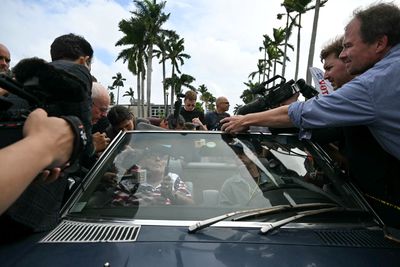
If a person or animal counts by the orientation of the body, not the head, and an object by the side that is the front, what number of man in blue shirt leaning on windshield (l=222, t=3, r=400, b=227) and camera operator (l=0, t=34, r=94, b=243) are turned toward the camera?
0

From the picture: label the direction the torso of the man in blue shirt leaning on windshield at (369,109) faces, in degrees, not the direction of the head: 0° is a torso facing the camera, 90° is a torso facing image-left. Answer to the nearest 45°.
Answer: approximately 90°

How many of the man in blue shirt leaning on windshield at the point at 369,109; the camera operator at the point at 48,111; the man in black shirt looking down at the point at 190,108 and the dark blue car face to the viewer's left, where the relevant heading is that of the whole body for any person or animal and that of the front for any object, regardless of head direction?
1

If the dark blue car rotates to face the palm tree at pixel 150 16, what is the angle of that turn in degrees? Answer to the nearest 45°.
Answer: approximately 180°

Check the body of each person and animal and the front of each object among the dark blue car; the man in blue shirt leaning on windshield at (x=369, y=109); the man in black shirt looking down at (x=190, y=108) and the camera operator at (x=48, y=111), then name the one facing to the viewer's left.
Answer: the man in blue shirt leaning on windshield at (x=369, y=109)

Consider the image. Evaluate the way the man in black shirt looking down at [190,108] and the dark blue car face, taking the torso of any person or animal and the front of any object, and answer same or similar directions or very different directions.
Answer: same or similar directions

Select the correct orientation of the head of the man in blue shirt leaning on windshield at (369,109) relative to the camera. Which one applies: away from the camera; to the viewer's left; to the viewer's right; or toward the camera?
to the viewer's left

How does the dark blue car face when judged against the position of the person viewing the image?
facing the viewer

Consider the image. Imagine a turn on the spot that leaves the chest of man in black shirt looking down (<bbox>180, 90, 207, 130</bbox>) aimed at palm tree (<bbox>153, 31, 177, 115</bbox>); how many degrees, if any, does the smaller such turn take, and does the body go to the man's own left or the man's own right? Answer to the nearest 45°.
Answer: approximately 180°

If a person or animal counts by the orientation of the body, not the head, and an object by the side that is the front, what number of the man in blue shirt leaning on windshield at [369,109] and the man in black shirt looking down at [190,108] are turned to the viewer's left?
1

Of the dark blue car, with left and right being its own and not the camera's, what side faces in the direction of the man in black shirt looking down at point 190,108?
back

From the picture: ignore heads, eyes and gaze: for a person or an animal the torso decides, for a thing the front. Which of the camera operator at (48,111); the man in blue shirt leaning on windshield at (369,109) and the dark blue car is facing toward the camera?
the dark blue car

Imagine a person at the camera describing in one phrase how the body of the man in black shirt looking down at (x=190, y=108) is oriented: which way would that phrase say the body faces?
toward the camera

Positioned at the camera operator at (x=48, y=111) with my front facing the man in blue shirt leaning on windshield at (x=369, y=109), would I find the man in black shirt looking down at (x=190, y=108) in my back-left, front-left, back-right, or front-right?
front-left
